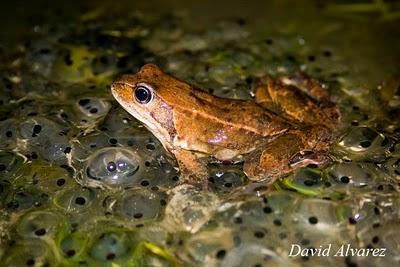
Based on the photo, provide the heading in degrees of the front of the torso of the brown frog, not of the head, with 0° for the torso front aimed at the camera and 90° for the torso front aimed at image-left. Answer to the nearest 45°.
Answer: approximately 90°
